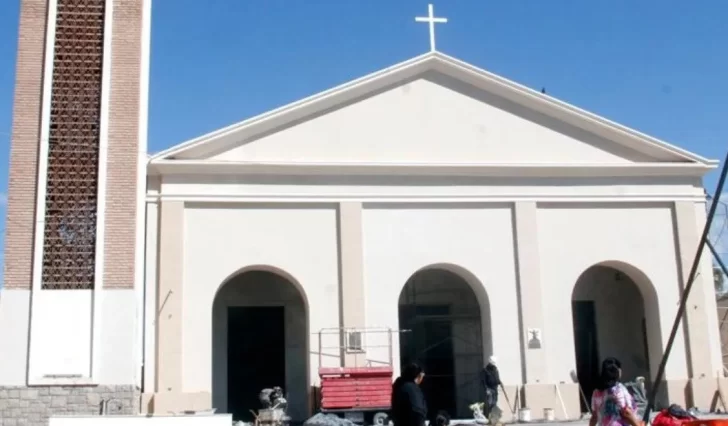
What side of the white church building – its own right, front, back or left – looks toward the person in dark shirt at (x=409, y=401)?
front

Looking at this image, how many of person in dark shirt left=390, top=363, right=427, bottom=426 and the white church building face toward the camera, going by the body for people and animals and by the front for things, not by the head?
1

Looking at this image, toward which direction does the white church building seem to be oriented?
toward the camera

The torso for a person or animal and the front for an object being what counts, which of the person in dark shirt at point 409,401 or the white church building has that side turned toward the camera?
the white church building

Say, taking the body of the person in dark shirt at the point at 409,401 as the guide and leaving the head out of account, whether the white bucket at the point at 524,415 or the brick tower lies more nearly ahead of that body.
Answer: the white bucket
